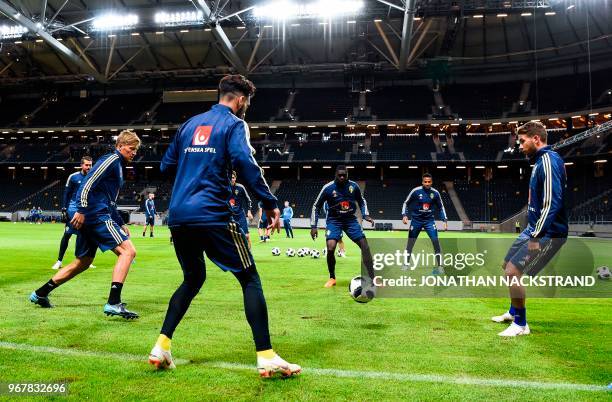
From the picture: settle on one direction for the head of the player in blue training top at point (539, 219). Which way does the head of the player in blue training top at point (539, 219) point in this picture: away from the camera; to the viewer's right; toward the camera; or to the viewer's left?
to the viewer's left

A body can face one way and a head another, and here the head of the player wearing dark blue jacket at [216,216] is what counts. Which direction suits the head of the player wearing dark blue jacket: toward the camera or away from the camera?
away from the camera

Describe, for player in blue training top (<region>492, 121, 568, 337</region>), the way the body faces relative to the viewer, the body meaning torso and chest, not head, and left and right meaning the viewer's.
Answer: facing to the left of the viewer

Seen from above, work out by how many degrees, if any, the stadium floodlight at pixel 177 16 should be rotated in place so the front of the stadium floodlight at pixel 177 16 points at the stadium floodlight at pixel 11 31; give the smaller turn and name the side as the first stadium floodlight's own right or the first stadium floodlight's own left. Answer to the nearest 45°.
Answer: approximately 135° to the first stadium floodlight's own right

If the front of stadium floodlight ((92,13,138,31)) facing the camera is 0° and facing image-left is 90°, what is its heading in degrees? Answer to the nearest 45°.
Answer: approximately 0°

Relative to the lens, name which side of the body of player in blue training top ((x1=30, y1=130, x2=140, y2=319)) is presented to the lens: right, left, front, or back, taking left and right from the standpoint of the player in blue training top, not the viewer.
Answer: right

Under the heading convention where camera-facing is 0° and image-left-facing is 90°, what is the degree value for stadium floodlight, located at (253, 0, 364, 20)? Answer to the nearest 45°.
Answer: approximately 0°

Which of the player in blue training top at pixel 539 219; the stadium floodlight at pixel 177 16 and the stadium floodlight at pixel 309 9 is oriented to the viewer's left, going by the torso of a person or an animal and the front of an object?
the player in blue training top
